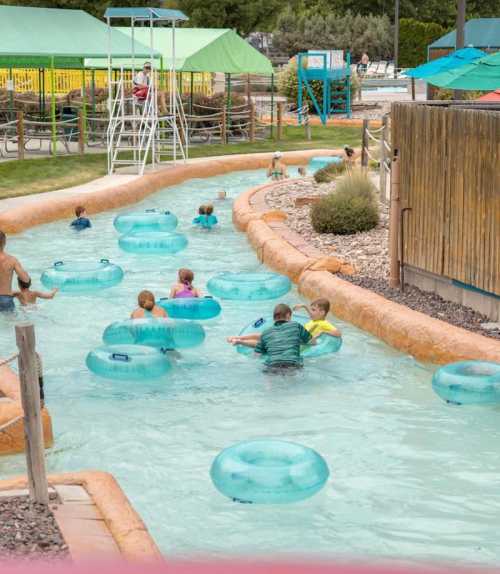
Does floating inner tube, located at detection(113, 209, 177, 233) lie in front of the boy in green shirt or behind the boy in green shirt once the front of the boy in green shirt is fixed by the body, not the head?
in front

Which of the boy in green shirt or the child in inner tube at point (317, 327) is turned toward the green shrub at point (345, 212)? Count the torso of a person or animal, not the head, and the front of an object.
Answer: the boy in green shirt

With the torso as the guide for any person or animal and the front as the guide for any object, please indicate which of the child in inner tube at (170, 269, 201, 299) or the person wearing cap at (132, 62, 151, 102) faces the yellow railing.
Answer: the child in inner tube

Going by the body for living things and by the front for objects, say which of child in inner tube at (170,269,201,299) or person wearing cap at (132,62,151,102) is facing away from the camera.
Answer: the child in inner tube

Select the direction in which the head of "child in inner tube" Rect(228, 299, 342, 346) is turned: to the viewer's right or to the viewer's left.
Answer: to the viewer's left
